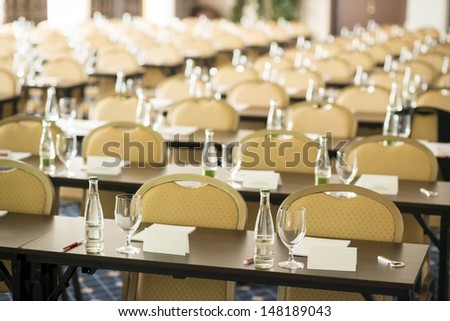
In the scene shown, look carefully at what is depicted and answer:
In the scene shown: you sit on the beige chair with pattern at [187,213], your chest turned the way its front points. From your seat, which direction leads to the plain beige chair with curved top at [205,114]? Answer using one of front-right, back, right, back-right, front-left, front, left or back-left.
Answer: back-right

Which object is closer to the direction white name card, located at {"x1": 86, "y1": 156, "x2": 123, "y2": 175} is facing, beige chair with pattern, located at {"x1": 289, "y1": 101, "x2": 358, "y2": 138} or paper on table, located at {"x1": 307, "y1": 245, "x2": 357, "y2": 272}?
the paper on table

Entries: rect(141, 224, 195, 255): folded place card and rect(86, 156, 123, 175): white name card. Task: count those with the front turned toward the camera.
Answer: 2

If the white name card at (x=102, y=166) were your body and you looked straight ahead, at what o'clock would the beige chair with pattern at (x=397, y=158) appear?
The beige chair with pattern is roughly at 9 o'clock from the white name card.

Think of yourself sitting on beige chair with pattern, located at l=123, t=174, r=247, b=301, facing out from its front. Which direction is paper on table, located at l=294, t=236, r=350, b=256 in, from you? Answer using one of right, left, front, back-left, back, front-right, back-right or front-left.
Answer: left

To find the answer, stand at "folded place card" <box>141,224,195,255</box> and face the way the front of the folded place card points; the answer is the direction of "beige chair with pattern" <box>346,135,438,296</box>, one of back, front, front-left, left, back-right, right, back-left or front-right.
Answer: back-left

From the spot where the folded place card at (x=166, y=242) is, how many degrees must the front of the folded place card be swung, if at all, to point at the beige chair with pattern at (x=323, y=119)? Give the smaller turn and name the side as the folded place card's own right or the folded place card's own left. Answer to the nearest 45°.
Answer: approximately 180°

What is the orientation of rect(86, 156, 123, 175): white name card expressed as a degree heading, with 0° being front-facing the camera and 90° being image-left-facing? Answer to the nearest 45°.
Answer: approximately 0°

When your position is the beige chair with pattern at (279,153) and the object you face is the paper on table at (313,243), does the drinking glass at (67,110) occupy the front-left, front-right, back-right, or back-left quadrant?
back-right

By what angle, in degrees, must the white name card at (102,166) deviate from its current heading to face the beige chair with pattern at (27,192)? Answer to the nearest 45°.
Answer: approximately 45° to its right

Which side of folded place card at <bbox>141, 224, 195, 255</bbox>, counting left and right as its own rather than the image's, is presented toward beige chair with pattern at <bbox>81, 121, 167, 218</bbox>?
back
